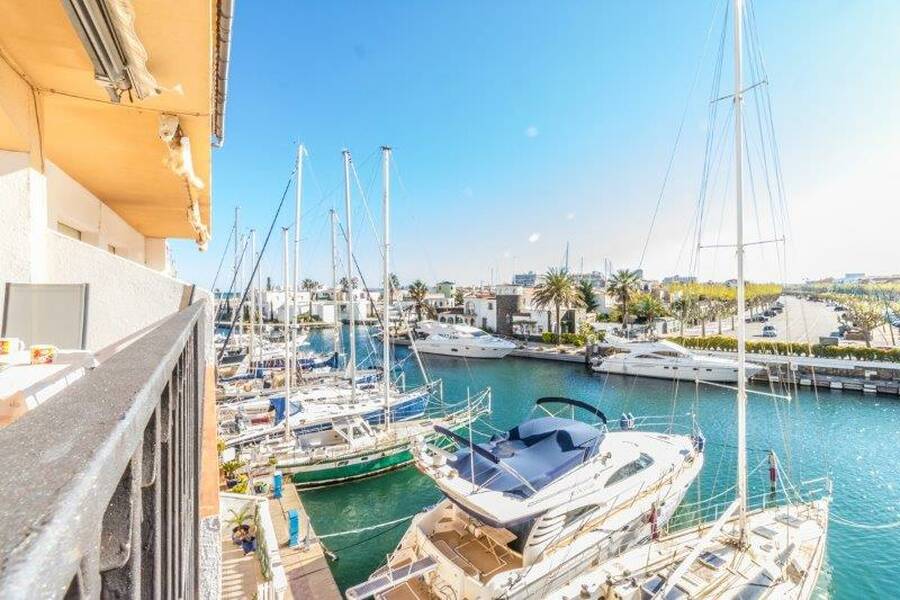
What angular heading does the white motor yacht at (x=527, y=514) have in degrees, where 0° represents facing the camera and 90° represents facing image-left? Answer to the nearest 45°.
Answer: approximately 225°

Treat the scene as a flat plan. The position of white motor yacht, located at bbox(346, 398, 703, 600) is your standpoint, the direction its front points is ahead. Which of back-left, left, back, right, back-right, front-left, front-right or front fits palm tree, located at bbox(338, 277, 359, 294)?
left

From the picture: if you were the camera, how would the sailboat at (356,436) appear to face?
facing away from the viewer and to the right of the viewer

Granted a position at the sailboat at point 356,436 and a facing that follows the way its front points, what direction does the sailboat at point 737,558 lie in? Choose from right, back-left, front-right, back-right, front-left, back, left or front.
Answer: right

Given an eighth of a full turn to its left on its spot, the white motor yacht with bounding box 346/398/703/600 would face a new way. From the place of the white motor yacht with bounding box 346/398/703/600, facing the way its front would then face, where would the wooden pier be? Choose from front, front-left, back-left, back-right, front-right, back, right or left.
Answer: left

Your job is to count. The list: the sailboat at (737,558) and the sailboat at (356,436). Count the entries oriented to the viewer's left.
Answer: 0

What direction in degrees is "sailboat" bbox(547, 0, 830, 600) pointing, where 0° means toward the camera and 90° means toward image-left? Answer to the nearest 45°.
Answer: approximately 225°
